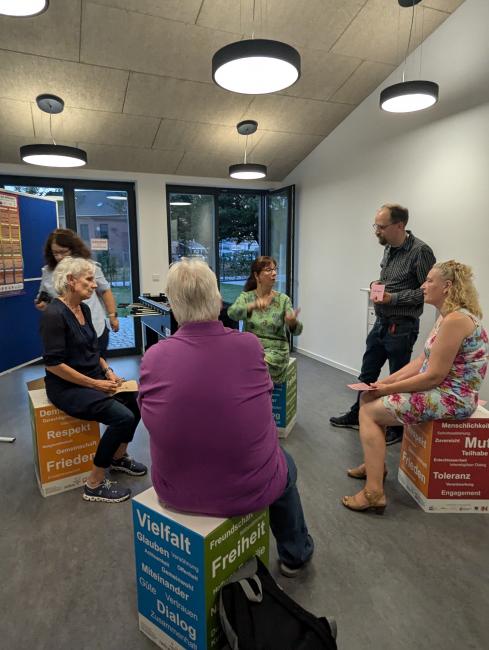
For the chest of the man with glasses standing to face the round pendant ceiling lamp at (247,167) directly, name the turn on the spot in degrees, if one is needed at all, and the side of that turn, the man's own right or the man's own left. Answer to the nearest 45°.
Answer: approximately 90° to the man's own right

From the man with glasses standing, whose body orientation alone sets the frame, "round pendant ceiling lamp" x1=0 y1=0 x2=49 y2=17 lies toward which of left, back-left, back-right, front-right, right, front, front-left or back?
front

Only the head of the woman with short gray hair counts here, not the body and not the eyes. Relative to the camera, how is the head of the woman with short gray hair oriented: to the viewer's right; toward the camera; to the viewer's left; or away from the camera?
to the viewer's right

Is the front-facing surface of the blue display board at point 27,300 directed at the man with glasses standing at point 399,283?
yes

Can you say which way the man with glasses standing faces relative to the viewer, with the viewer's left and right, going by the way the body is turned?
facing the viewer and to the left of the viewer

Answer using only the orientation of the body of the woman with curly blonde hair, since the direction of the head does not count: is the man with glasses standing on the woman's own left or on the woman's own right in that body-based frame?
on the woman's own right

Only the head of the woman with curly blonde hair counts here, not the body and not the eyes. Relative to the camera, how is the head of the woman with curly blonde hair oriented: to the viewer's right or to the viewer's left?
to the viewer's left

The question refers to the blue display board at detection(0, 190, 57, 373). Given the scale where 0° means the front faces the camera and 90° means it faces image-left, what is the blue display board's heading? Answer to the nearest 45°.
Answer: approximately 315°

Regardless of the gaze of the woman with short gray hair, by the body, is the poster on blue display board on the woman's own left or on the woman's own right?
on the woman's own left

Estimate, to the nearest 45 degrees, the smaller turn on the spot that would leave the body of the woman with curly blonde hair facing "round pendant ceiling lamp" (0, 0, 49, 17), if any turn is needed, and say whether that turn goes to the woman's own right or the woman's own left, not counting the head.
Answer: approximately 45° to the woman's own left

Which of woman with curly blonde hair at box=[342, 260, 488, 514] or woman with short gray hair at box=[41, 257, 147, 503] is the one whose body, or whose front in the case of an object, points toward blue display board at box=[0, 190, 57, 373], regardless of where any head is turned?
the woman with curly blonde hair

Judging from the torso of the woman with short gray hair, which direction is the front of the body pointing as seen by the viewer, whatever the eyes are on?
to the viewer's right

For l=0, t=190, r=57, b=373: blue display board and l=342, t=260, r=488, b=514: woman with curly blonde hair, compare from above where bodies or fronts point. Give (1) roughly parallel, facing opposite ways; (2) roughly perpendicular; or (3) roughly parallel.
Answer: roughly parallel, facing opposite ways

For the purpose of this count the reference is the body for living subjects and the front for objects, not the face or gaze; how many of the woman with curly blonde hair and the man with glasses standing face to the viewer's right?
0

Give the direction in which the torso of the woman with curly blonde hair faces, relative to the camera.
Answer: to the viewer's left

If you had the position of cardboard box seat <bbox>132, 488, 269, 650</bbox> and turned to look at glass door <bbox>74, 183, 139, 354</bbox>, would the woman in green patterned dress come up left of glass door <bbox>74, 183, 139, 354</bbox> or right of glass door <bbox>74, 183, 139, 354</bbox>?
right

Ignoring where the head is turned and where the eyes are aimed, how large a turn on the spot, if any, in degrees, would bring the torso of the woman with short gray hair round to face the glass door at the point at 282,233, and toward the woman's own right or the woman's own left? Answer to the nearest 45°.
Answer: approximately 45° to the woman's own left

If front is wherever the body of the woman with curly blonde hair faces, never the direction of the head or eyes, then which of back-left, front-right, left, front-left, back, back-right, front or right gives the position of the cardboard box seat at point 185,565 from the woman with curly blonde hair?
front-left
